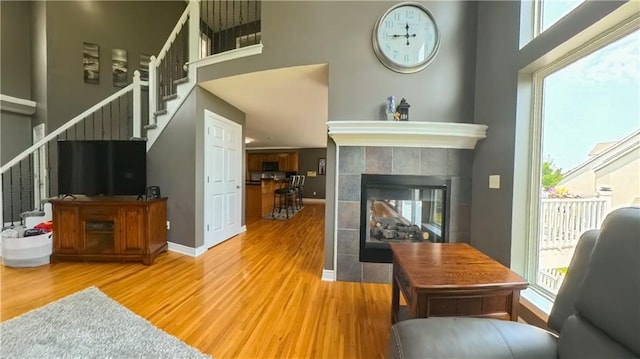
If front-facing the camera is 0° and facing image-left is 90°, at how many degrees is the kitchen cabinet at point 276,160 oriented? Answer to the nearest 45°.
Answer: approximately 0°

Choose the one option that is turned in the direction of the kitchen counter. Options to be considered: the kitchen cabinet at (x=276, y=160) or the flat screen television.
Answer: the kitchen cabinet

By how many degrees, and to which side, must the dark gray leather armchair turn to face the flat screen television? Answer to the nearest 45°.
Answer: approximately 45° to its right

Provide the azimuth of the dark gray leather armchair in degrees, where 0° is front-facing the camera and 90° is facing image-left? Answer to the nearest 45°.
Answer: approximately 45°

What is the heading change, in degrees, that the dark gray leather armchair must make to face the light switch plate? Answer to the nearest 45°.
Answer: approximately 135° to its right

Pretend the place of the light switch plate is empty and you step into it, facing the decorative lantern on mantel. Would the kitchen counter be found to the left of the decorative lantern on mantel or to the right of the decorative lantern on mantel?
right

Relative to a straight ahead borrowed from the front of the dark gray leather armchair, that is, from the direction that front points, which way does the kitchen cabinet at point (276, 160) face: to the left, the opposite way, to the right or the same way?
to the left

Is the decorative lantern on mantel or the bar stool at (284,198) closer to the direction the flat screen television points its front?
the decorative lantern on mantel

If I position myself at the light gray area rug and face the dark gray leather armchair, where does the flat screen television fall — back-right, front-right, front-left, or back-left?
back-left

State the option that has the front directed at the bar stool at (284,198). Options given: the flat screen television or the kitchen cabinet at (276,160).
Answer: the kitchen cabinet

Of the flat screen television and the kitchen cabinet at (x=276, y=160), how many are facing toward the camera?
2

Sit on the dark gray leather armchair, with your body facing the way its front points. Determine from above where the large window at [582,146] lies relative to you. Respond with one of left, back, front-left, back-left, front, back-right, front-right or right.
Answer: back-right

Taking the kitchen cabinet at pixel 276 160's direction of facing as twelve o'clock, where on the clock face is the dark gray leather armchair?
The dark gray leather armchair is roughly at 12 o'clock from the kitchen cabinet.
